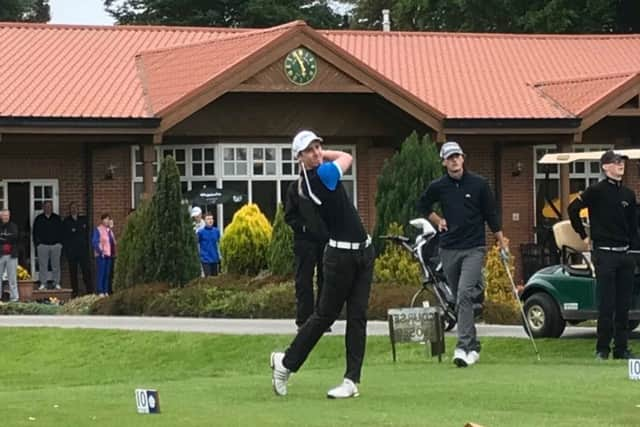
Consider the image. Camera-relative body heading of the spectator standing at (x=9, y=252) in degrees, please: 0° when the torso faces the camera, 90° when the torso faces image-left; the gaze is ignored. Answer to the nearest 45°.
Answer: approximately 0°

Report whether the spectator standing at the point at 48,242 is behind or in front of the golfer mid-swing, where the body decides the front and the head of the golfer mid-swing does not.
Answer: behind

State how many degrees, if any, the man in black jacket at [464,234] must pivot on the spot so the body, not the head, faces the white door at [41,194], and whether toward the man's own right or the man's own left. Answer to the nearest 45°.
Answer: approximately 135° to the man's own right

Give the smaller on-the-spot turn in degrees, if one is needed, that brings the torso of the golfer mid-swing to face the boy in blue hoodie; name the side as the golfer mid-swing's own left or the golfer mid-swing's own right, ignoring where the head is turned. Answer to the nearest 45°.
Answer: approximately 135° to the golfer mid-swing's own left

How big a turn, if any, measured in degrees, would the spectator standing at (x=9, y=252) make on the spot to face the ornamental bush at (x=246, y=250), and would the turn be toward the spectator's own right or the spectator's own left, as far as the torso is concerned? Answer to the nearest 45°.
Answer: approximately 45° to the spectator's own left

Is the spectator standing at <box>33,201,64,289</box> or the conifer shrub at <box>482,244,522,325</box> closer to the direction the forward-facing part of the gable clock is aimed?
the conifer shrub
